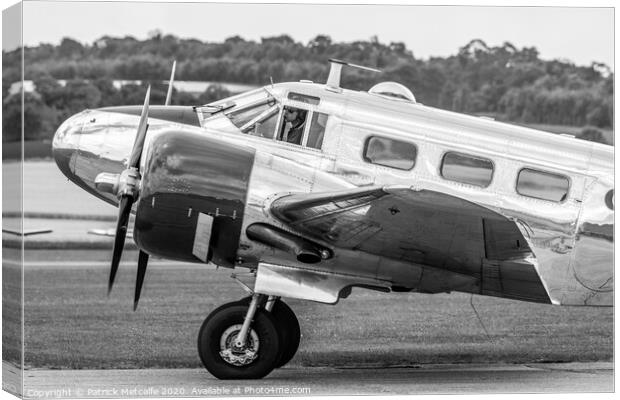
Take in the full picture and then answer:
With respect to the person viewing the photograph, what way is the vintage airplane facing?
facing to the left of the viewer
